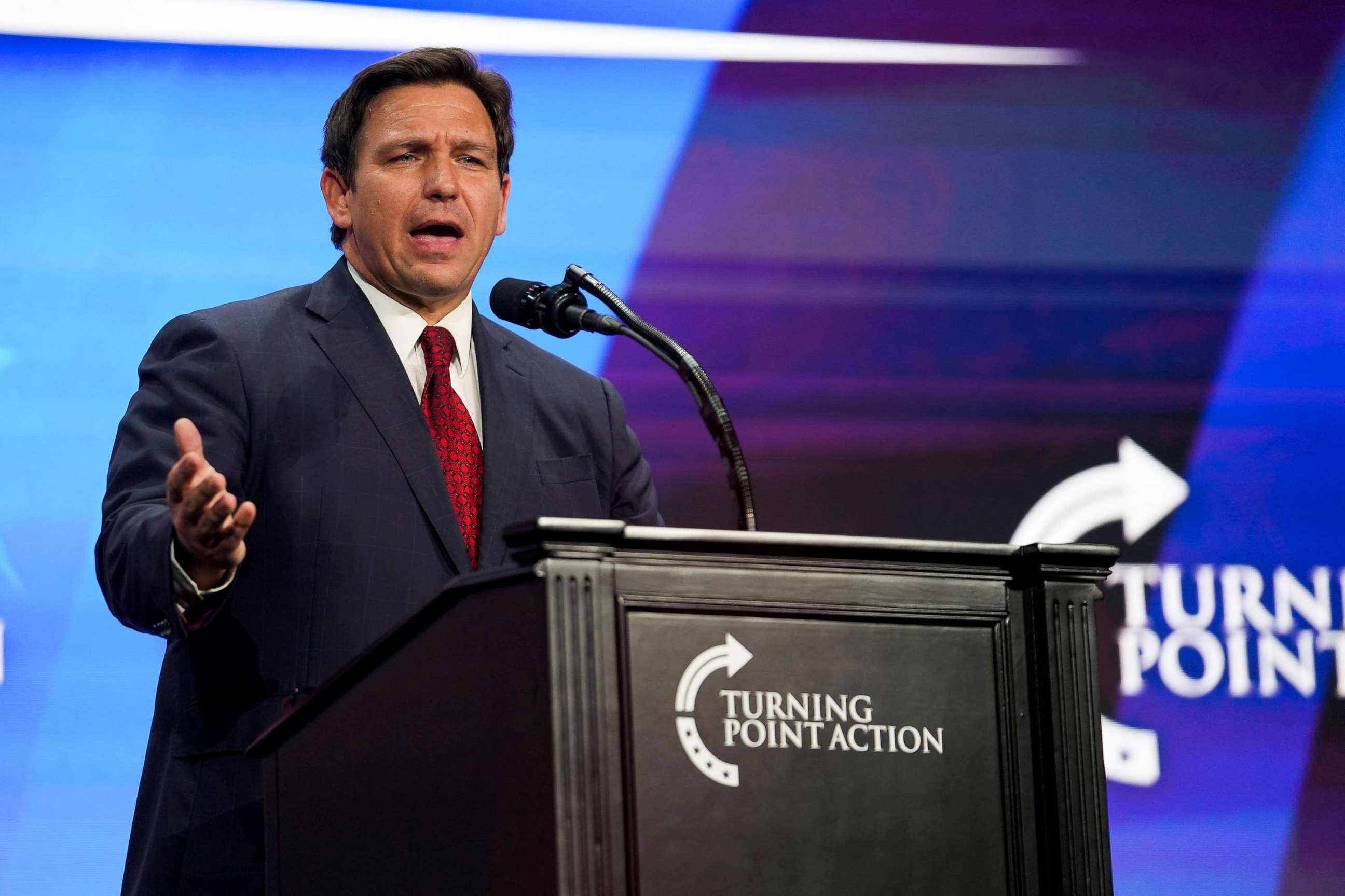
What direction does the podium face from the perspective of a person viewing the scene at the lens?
facing the viewer and to the right of the viewer

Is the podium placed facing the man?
no

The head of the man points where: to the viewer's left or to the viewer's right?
to the viewer's right

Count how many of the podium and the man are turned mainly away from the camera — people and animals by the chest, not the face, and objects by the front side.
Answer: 0

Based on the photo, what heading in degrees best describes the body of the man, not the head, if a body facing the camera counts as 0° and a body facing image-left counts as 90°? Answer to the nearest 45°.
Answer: approximately 315°

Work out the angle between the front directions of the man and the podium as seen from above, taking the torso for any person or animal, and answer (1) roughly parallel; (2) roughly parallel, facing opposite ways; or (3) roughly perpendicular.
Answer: roughly parallel
